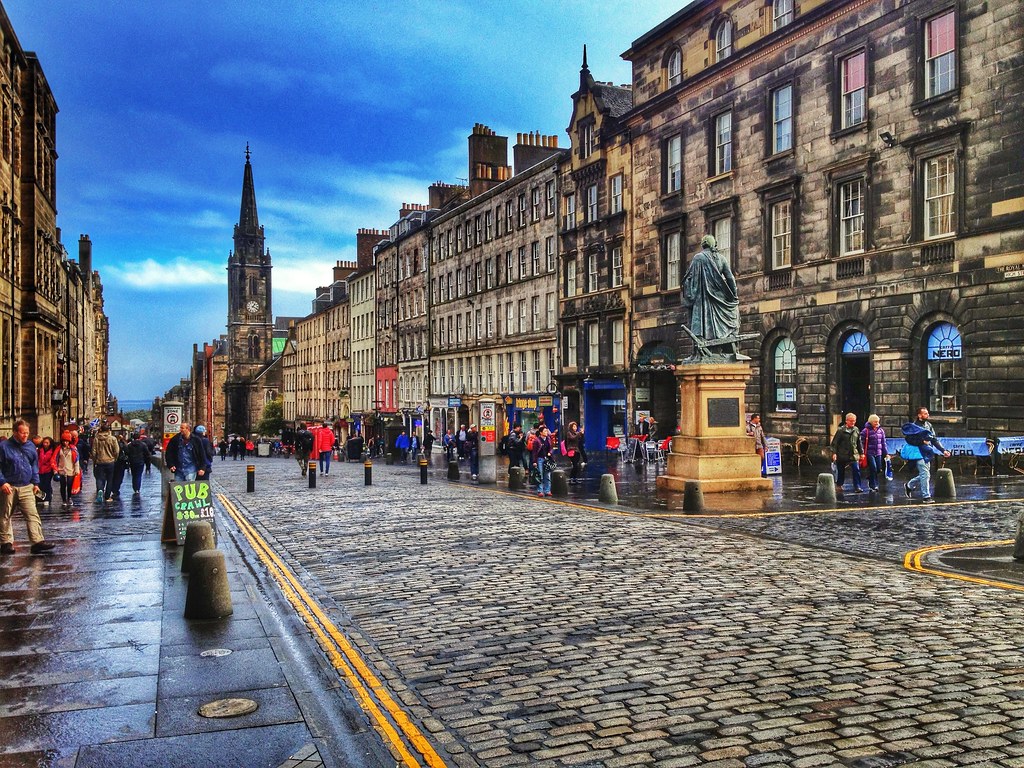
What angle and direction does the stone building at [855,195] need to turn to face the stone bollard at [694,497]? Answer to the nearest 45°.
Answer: approximately 45° to its left

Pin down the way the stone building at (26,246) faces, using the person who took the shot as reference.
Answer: facing to the right of the viewer

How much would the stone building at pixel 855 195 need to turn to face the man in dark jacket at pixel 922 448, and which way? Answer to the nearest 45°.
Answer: approximately 45° to its left

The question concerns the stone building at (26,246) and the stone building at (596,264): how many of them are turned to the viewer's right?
1

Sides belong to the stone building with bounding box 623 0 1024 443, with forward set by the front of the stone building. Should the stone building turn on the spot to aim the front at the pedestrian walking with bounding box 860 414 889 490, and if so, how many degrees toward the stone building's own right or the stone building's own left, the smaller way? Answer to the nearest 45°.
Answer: approximately 45° to the stone building's own left

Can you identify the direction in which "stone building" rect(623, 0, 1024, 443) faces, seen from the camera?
facing the viewer and to the left of the viewer

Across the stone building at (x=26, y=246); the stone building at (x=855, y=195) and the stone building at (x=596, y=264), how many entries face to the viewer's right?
1

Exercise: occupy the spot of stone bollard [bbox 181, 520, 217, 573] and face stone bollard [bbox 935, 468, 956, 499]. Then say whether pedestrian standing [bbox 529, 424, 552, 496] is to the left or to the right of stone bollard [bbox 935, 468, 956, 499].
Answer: left

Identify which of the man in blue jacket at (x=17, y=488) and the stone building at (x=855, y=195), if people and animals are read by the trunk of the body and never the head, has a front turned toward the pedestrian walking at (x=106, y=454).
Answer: the stone building

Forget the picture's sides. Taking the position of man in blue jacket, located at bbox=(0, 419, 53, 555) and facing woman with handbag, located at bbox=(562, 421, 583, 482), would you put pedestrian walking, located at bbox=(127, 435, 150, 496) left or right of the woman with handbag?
left

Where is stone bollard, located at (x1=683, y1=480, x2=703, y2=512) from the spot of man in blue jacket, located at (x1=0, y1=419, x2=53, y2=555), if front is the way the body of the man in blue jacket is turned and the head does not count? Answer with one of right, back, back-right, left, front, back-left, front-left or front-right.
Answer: front-left

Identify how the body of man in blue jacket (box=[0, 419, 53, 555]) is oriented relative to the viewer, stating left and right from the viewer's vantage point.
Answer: facing the viewer and to the right of the viewer

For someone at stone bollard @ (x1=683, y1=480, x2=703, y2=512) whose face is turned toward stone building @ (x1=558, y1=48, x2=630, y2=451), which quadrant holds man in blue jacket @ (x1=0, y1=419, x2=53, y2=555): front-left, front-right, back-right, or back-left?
back-left
